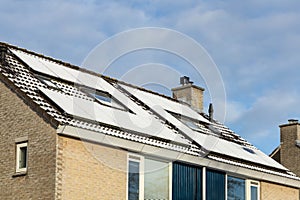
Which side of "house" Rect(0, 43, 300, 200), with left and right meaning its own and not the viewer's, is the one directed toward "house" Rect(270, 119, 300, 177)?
left
